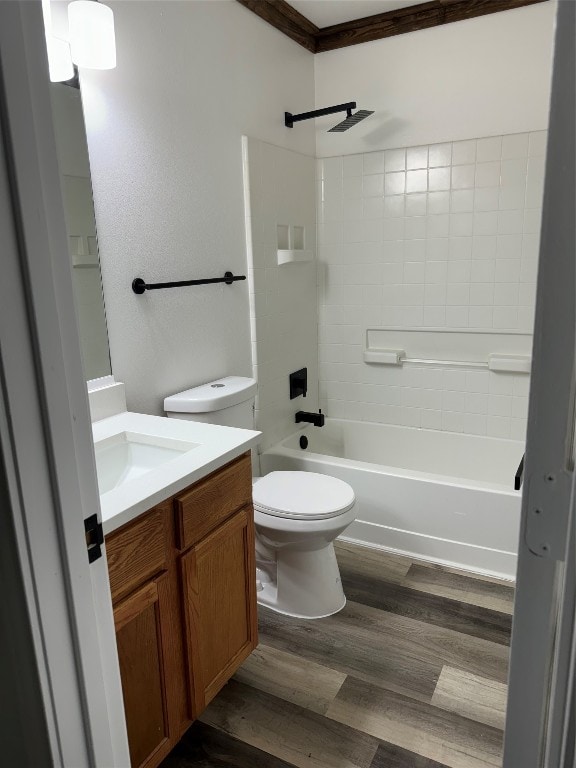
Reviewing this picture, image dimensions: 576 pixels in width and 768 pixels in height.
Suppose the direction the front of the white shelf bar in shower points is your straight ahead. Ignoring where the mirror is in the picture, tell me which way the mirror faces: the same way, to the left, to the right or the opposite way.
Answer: to the left

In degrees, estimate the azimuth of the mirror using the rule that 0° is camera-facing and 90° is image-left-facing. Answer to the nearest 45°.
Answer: approximately 315°

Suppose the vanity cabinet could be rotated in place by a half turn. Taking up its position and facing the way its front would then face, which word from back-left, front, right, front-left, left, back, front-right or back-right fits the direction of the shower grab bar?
right

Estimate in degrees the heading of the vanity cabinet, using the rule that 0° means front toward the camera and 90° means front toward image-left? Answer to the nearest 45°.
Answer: approximately 315°

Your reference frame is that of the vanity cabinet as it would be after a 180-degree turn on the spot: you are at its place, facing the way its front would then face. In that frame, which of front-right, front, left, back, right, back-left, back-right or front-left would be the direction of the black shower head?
right

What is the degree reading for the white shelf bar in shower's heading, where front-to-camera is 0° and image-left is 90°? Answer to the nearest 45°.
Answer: approximately 0°

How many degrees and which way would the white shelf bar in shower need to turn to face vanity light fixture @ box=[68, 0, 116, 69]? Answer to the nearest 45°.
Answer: approximately 45° to its right

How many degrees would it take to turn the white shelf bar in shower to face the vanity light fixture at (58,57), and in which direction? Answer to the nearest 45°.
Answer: approximately 45° to its right
